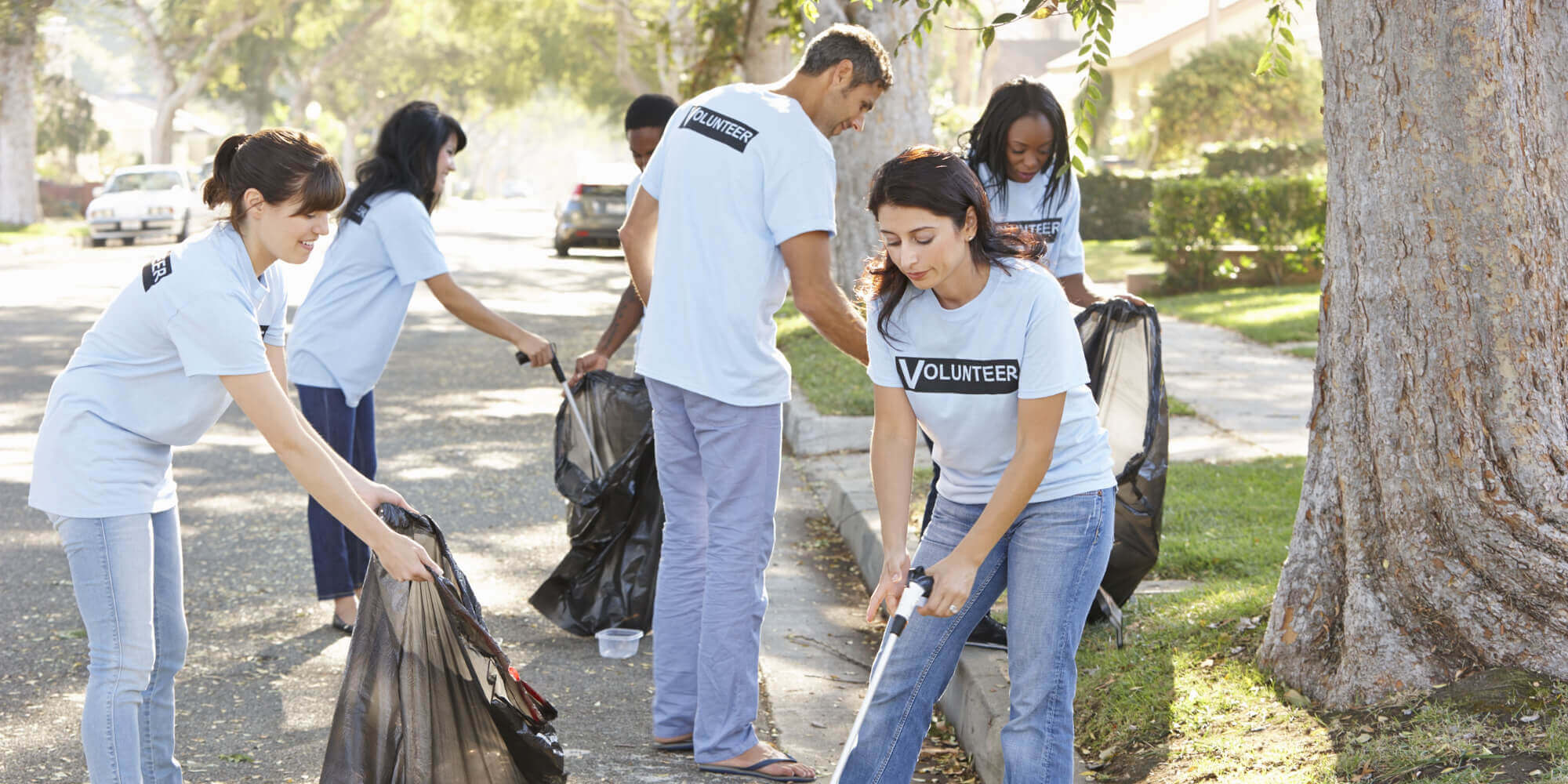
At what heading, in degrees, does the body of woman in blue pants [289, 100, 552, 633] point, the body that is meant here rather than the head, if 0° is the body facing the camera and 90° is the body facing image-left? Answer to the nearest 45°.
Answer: approximately 270°

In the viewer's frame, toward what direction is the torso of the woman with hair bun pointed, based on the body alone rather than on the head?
to the viewer's right

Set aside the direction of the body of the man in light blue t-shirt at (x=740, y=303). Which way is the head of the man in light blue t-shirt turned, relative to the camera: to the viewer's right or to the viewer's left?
to the viewer's right

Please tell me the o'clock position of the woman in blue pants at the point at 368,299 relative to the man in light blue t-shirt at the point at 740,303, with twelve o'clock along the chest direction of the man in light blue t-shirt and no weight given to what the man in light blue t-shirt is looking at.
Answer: The woman in blue pants is roughly at 9 o'clock from the man in light blue t-shirt.

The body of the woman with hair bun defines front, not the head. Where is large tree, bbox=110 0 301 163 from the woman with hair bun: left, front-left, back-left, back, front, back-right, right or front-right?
left

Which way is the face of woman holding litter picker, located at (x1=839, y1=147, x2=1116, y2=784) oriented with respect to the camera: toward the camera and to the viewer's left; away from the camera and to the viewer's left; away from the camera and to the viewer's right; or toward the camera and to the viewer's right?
toward the camera and to the viewer's left

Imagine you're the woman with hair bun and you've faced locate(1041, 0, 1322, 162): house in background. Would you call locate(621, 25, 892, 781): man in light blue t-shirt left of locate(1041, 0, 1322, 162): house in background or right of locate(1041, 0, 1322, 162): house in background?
right

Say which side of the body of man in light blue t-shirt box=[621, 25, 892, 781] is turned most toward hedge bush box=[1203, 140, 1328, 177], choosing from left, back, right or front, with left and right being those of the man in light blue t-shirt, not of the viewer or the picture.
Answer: front

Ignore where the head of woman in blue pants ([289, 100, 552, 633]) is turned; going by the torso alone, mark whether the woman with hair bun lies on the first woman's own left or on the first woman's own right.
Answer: on the first woman's own right

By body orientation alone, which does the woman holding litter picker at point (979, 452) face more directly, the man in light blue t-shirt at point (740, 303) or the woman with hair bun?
the woman with hair bun
